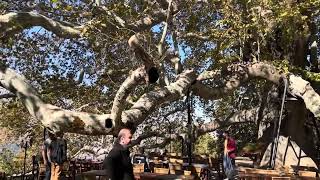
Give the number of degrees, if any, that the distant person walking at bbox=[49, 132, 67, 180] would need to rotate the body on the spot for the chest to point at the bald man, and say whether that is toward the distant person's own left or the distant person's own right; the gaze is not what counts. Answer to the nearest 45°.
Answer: approximately 180°

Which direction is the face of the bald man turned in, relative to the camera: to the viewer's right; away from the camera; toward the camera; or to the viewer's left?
to the viewer's right

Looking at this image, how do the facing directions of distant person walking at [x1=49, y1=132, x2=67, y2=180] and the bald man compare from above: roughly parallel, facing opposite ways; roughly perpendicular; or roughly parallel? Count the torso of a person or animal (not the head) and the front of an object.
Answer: roughly perpendicular

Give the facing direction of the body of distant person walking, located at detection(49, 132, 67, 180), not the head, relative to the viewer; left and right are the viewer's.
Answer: facing away from the viewer

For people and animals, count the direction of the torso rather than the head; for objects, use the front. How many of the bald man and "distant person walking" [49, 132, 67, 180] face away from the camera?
1
